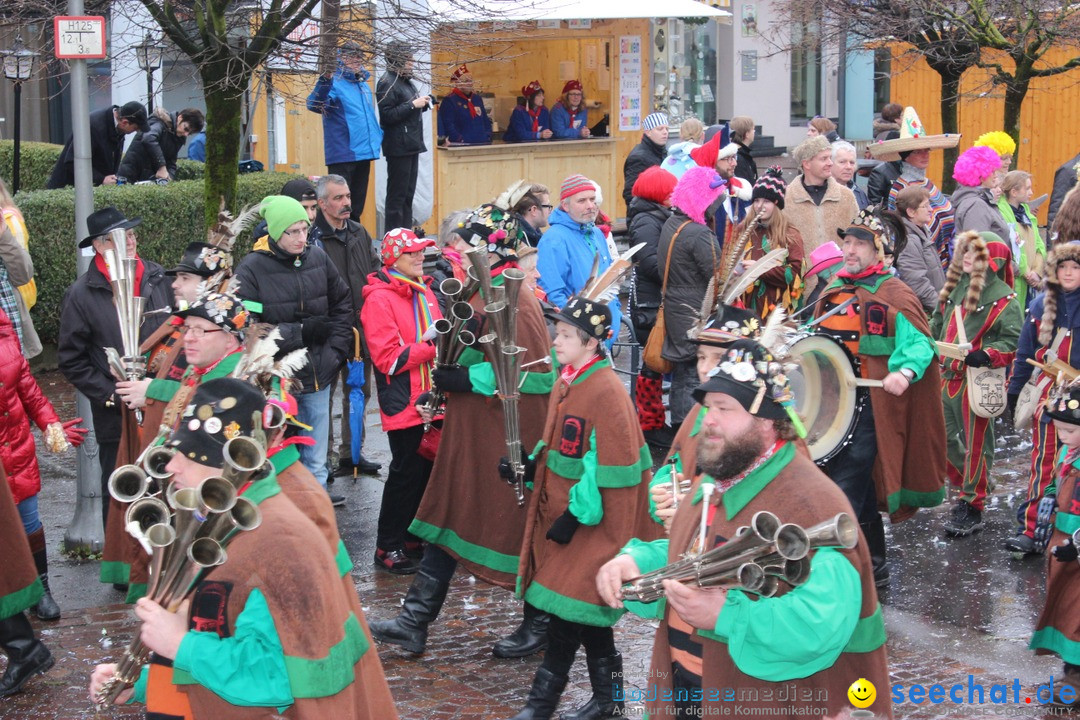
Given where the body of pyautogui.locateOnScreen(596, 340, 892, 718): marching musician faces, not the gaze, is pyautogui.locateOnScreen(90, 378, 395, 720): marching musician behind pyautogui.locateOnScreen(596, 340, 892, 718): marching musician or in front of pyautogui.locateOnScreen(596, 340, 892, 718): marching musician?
in front

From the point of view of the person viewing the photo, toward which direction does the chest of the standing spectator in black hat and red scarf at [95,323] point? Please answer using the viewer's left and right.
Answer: facing the viewer and to the right of the viewer

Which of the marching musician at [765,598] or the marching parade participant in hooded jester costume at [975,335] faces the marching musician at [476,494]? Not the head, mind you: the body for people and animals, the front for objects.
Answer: the marching parade participant in hooded jester costume at [975,335]

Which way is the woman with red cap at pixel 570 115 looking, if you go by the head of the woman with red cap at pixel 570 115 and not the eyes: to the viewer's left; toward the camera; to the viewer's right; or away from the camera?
toward the camera

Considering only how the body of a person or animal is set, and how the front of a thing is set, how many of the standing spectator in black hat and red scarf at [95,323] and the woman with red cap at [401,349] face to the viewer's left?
0

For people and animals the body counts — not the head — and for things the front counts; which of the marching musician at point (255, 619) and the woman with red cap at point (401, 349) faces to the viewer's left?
the marching musician

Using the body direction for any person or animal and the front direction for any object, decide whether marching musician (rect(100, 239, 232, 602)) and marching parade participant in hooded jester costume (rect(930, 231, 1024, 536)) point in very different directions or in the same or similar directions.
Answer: same or similar directions

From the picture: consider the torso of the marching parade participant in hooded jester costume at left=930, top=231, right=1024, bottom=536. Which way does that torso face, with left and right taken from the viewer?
facing the viewer and to the left of the viewer

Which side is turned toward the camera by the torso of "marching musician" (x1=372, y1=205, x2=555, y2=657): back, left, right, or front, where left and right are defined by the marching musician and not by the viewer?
left

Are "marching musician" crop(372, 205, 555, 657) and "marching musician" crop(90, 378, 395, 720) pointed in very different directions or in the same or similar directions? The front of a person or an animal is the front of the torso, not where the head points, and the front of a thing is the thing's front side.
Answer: same or similar directions

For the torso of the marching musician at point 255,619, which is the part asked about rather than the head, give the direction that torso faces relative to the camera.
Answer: to the viewer's left

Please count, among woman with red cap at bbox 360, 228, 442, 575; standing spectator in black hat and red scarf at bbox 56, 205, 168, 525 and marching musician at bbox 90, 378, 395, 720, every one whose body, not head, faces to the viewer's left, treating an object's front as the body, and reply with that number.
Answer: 1

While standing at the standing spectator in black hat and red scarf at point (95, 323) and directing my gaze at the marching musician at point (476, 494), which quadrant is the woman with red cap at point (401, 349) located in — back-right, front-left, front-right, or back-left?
front-left

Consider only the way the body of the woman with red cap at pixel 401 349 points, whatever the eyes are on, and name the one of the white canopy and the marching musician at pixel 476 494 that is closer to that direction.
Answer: the marching musician

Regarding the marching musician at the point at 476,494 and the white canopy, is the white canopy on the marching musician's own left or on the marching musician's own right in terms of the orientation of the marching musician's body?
on the marching musician's own right
